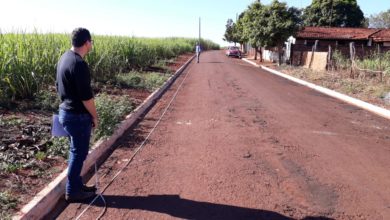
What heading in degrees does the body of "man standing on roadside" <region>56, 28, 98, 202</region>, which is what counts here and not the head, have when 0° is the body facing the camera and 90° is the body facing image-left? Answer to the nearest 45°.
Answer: approximately 225°

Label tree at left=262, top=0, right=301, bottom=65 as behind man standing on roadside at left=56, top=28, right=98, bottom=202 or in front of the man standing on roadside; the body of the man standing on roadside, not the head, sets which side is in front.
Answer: in front

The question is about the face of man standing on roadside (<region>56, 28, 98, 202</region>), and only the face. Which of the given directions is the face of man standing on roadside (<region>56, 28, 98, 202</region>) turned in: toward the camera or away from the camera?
away from the camera
